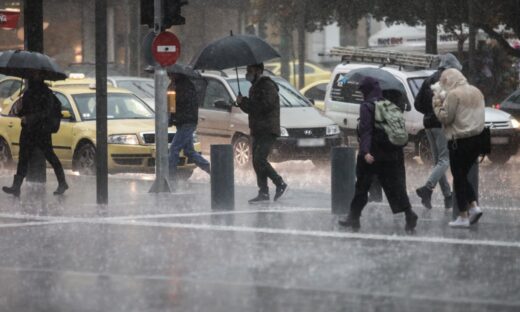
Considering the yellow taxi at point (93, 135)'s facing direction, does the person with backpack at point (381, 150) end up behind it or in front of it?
in front

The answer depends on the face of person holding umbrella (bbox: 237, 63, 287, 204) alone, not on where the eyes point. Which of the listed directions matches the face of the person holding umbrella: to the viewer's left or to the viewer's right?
to the viewer's left

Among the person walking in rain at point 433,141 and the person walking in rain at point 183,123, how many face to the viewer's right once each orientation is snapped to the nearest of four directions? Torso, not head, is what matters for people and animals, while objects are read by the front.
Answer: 1

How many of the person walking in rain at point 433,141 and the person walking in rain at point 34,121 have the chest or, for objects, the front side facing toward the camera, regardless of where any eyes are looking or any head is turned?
0

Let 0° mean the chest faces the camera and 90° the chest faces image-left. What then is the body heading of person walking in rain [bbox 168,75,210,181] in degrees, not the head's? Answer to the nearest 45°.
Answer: approximately 90°

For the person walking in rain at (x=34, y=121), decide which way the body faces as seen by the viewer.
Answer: to the viewer's left

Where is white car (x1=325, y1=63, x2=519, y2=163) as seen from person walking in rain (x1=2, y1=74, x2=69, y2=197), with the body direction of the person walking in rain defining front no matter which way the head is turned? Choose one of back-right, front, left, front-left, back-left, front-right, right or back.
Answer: back-right

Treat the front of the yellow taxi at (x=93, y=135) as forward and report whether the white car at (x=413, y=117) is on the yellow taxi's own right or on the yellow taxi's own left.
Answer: on the yellow taxi's own left

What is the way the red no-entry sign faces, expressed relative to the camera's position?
facing the viewer

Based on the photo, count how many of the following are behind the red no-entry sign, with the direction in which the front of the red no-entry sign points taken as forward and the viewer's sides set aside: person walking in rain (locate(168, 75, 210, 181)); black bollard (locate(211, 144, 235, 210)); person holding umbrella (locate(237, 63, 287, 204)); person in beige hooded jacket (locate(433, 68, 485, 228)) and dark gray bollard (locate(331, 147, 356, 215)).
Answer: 1

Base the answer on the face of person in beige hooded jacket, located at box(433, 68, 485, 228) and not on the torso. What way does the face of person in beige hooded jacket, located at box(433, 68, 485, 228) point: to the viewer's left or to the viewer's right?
to the viewer's left
